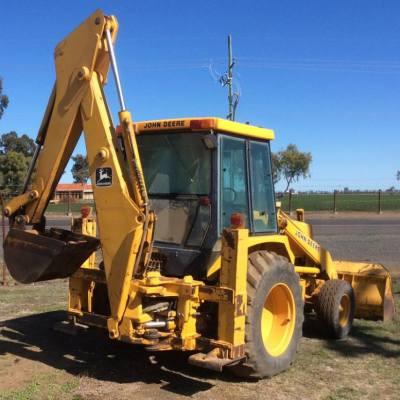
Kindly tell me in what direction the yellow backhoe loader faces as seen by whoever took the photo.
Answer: facing away from the viewer and to the right of the viewer
